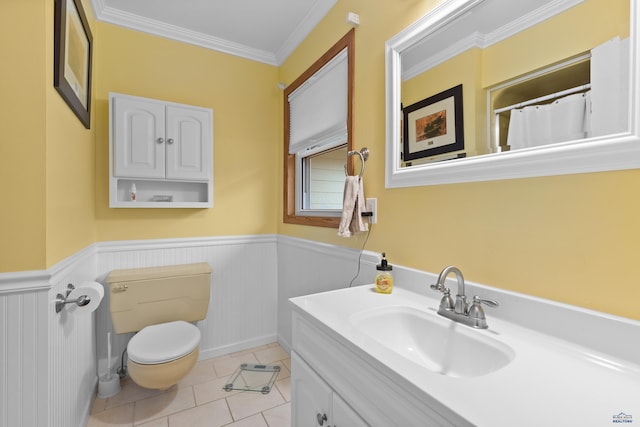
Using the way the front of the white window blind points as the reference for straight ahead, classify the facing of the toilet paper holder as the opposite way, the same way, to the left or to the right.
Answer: the opposite way

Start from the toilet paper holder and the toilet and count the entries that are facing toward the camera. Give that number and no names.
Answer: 1

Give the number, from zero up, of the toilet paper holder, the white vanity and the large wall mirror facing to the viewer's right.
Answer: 1

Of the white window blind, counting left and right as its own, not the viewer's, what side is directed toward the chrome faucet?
left

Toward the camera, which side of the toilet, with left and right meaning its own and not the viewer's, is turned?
front

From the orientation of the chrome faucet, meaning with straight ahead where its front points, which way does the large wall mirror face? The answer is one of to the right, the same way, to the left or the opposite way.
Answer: the same way

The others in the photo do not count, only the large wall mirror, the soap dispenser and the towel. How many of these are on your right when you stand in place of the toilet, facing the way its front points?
0

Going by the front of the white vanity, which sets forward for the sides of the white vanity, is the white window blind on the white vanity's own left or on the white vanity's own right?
on the white vanity's own right

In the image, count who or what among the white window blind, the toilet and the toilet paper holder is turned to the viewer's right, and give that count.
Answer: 1

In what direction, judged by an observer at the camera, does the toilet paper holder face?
facing to the right of the viewer

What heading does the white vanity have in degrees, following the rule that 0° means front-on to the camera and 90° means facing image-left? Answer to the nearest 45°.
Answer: approximately 45°

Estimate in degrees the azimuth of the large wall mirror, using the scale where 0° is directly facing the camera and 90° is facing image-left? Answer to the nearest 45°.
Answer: approximately 45°

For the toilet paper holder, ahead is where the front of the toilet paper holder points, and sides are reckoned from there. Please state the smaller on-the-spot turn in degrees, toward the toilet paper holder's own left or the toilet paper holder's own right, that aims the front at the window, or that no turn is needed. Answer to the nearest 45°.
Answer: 0° — it already faces it

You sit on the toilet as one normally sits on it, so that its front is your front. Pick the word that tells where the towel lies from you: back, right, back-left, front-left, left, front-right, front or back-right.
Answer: front-left

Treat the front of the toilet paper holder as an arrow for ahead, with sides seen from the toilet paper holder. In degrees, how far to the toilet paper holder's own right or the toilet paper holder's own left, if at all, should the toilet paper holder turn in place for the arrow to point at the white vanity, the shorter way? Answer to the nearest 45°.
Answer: approximately 45° to the toilet paper holder's own right

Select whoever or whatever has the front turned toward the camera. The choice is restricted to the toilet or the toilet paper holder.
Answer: the toilet

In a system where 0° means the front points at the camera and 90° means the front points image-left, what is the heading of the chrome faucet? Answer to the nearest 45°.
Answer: approximately 45°
